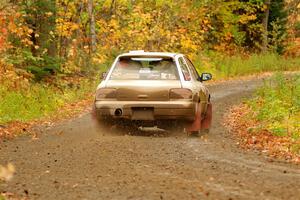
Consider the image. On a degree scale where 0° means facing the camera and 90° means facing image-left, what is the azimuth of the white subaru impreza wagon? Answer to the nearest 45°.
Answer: approximately 180°
